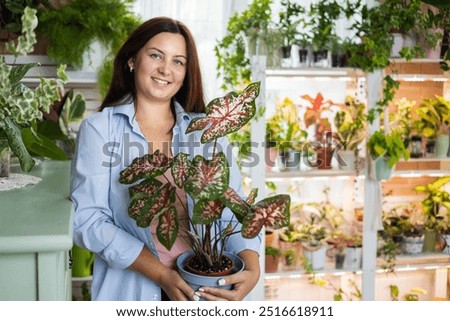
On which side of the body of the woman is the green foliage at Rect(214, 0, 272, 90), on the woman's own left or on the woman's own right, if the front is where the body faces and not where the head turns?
on the woman's own left

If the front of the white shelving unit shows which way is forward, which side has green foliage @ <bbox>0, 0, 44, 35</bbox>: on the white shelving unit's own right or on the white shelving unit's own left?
on the white shelving unit's own right

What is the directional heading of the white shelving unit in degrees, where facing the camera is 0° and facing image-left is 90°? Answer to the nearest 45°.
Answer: approximately 0°

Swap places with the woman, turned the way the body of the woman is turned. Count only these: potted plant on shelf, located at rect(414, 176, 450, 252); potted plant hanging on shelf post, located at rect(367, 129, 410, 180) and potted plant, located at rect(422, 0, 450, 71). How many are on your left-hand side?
3

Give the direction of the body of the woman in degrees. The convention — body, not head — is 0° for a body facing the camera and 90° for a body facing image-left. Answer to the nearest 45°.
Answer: approximately 315°

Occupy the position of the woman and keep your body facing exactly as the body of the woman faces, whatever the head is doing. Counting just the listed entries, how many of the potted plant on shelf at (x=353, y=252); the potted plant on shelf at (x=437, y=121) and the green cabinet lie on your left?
2

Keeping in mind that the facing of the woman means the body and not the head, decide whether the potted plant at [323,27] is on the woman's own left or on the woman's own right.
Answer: on the woman's own left

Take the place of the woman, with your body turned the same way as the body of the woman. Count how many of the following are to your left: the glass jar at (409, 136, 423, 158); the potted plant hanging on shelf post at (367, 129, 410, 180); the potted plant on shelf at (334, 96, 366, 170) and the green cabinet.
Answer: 3

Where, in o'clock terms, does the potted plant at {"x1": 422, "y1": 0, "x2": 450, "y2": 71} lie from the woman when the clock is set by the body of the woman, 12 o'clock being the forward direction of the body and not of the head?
The potted plant is roughly at 9 o'clock from the woman.

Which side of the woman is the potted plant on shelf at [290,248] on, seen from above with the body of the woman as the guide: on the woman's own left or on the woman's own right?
on the woman's own left
